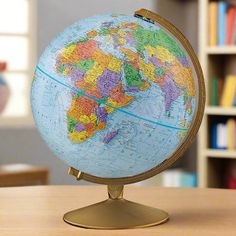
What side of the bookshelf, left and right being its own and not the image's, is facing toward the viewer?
front
